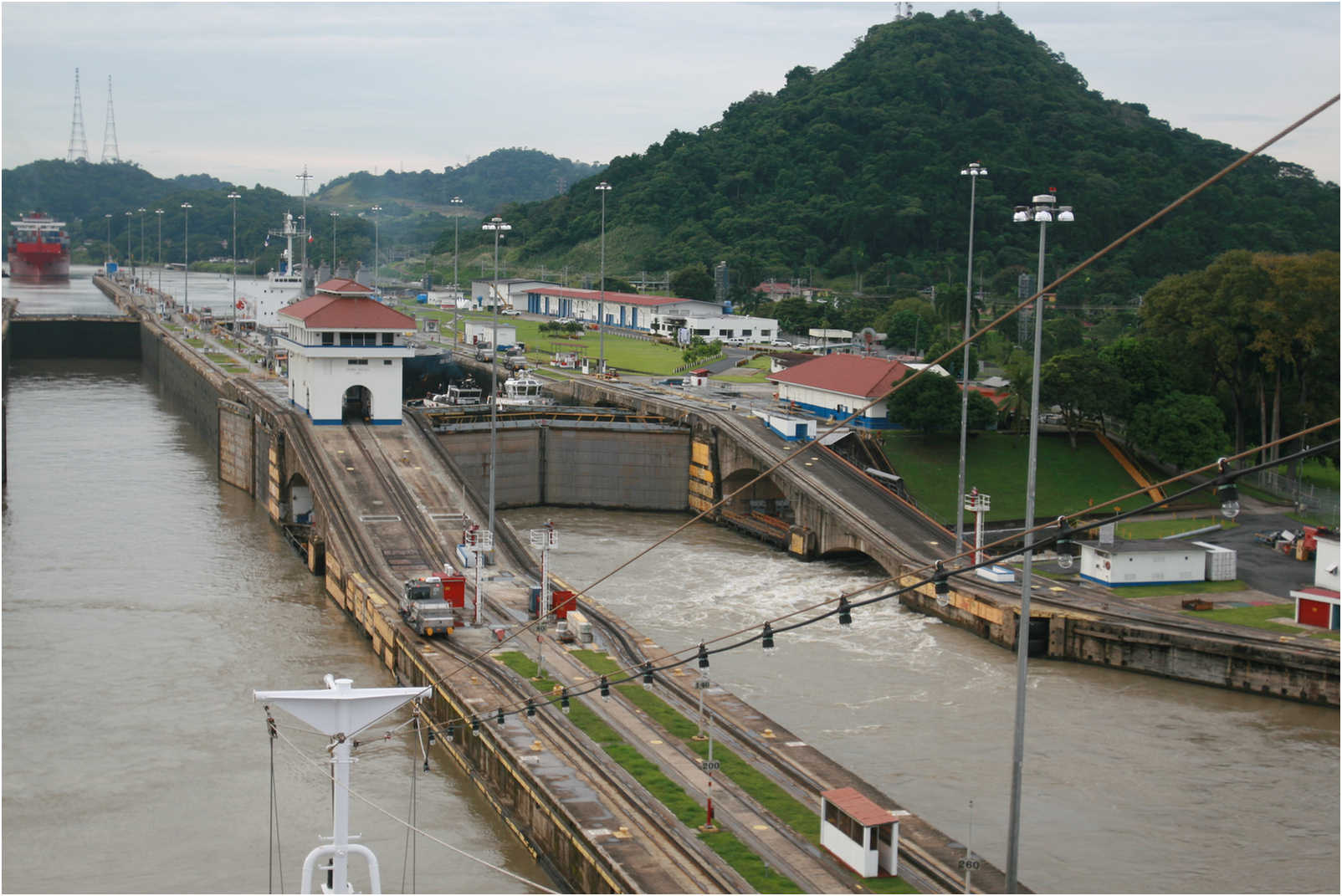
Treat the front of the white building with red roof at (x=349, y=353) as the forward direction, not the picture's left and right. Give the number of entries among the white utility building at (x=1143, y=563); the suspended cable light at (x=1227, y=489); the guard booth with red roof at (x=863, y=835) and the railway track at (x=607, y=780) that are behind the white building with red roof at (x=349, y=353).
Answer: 0

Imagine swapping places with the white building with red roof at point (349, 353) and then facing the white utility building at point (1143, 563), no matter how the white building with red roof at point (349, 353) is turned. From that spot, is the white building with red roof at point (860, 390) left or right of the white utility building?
left

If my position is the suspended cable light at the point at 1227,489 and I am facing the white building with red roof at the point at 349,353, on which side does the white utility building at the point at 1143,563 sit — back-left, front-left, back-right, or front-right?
front-right

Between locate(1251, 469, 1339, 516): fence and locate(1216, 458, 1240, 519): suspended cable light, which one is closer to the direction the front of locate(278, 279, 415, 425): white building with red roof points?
the suspended cable light

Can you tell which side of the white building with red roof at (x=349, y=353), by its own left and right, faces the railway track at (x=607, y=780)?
front

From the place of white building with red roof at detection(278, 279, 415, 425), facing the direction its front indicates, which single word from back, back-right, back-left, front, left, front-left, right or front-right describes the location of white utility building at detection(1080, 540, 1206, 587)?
front-left

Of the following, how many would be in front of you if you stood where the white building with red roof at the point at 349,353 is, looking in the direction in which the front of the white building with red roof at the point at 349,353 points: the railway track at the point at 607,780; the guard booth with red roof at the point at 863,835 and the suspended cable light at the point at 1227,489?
3

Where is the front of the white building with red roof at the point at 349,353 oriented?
toward the camera

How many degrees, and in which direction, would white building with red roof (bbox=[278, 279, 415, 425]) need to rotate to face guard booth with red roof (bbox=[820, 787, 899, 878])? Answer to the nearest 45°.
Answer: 0° — it already faces it

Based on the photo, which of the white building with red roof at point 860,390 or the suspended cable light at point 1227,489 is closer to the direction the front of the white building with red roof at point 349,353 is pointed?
the suspended cable light

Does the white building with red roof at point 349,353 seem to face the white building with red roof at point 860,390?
no

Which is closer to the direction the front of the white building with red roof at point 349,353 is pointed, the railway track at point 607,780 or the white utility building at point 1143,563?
the railway track

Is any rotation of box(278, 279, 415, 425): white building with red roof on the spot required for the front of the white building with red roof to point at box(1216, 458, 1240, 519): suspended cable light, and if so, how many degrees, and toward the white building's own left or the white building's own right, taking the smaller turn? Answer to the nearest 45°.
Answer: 0° — it already faces it

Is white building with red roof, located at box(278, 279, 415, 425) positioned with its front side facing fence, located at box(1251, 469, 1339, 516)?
no
